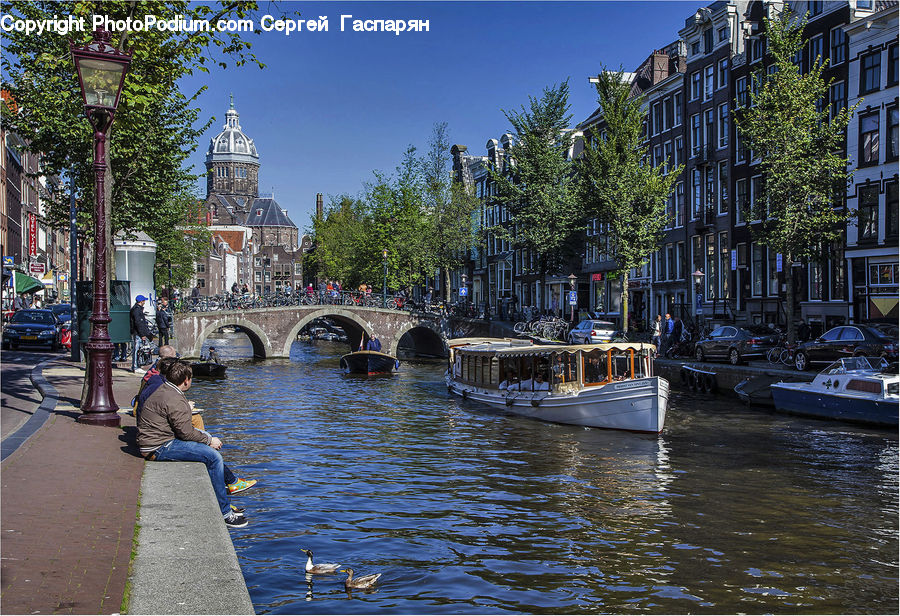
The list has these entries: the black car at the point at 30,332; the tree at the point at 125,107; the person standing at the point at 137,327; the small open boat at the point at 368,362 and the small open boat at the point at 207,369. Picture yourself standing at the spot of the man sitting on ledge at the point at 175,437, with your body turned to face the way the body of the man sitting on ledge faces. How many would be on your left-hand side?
5

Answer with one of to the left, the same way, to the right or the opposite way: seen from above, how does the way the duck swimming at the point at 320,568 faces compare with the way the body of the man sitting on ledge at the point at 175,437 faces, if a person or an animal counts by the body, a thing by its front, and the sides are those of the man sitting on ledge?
the opposite way

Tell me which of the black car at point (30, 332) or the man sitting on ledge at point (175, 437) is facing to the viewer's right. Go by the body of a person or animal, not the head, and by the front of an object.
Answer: the man sitting on ledge

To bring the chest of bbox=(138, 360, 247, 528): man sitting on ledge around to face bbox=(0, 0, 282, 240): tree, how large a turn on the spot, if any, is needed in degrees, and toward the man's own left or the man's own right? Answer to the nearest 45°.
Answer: approximately 90° to the man's own left

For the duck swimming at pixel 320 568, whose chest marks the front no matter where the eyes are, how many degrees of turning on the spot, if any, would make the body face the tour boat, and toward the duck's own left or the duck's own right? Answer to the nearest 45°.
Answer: approximately 135° to the duck's own right

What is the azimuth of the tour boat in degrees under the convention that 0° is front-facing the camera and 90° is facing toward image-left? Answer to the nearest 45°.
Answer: approximately 315°

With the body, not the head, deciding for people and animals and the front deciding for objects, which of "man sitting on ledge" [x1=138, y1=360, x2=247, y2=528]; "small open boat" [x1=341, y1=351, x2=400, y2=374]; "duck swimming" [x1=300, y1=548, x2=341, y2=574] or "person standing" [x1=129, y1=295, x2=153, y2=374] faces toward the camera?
the small open boat

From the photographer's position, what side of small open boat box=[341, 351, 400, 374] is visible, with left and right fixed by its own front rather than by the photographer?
front

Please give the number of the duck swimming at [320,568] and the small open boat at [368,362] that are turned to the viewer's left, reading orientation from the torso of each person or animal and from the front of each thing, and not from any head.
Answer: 1

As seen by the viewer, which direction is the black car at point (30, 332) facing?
toward the camera

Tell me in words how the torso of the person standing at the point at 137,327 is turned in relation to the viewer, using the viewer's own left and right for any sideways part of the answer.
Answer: facing to the right of the viewer

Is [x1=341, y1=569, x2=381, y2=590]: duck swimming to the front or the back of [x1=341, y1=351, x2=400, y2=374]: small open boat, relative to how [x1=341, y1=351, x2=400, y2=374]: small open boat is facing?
to the front
